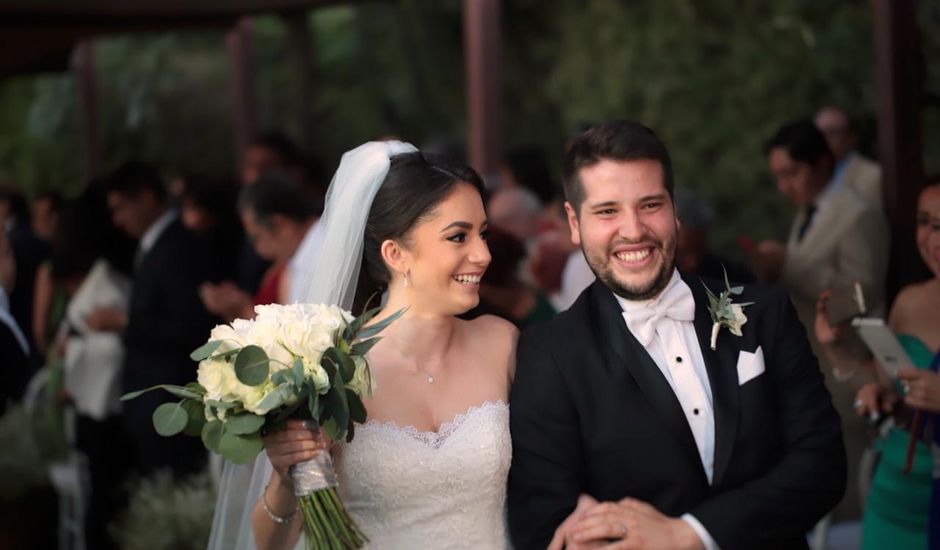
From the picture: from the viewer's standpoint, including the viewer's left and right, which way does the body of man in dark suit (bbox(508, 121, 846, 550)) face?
facing the viewer

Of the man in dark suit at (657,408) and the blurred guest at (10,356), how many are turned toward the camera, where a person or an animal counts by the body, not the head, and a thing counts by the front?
1

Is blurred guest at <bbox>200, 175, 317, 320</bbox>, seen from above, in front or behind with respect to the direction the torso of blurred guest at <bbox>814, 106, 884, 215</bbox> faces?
in front

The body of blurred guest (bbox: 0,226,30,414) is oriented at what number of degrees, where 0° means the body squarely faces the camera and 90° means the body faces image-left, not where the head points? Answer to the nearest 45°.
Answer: approximately 270°

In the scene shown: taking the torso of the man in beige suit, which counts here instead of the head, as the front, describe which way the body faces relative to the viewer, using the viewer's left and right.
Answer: facing the viewer and to the left of the viewer

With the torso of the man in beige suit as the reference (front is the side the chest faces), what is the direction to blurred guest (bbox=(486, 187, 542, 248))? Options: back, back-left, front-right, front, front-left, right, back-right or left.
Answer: right

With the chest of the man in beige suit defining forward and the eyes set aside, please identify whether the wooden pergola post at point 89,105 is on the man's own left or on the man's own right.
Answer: on the man's own right

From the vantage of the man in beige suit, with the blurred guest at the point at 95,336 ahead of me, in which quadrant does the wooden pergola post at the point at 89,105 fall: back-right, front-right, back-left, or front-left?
front-right

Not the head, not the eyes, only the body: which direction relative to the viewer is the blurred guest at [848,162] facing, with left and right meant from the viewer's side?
facing to the left of the viewer
